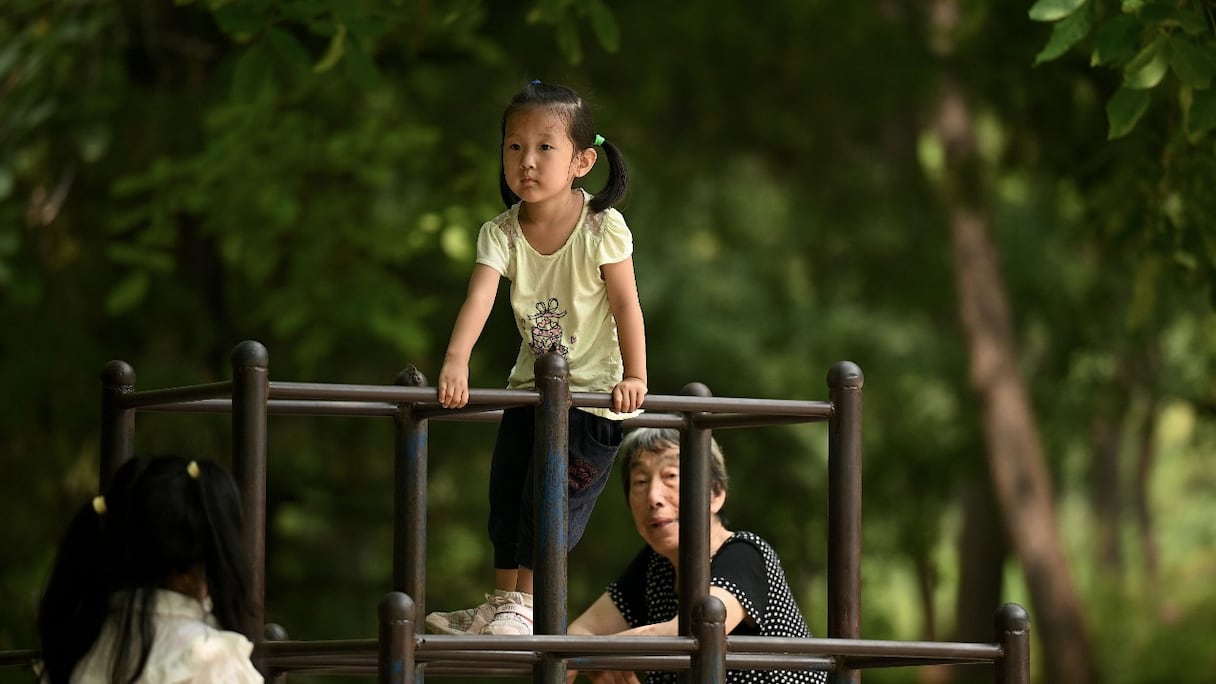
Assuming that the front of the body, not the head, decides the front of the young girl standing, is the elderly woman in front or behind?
behind

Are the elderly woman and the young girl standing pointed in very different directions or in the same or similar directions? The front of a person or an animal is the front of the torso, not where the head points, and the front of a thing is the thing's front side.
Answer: same or similar directions

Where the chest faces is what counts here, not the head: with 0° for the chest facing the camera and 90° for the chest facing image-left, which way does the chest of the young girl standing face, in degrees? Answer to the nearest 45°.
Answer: approximately 45°

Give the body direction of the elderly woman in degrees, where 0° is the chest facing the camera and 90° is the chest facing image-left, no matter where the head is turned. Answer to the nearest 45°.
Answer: approximately 45°

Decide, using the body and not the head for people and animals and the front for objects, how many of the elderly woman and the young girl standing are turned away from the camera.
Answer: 0

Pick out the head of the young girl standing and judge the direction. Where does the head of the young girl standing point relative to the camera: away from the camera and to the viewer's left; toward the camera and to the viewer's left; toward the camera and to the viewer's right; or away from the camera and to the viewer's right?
toward the camera and to the viewer's left

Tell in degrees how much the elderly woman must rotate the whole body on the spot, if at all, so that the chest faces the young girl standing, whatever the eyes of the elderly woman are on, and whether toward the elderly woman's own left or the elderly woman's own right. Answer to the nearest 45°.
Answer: approximately 45° to the elderly woman's own left
